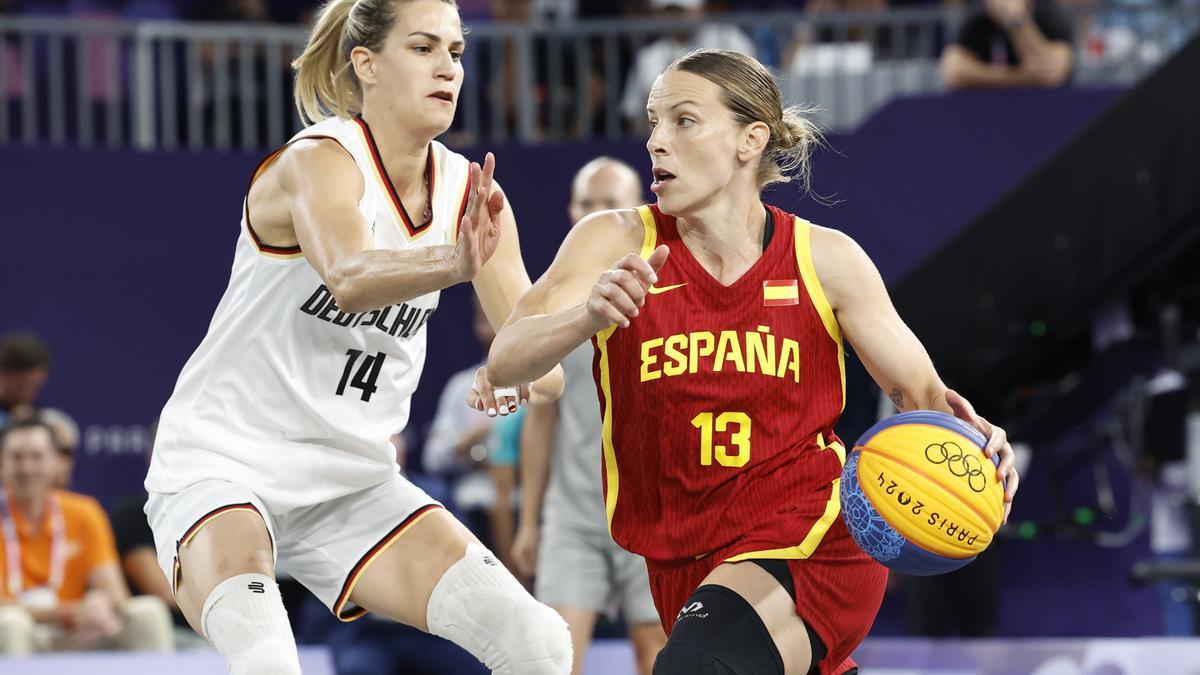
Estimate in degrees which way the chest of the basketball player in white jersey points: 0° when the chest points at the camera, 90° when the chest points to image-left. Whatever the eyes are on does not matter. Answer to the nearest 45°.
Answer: approximately 315°

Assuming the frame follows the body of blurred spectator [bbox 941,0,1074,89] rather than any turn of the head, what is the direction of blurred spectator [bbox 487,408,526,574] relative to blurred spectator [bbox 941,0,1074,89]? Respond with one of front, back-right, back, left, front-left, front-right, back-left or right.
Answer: front-right

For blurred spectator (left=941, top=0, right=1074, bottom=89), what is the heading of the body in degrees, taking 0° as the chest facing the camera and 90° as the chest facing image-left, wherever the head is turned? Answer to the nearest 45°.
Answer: approximately 0°

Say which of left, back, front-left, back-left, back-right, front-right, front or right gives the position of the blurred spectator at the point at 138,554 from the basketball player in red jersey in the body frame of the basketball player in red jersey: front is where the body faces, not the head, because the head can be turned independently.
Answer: back-right

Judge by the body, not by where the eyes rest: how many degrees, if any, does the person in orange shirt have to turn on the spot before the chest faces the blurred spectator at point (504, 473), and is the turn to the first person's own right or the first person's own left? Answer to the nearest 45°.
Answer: approximately 90° to the first person's own left

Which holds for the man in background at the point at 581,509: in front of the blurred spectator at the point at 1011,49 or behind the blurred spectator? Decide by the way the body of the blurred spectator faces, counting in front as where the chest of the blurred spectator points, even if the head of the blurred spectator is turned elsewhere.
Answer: in front

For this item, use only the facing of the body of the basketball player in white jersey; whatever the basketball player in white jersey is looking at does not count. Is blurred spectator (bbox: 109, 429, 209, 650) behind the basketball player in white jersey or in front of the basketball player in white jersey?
behind

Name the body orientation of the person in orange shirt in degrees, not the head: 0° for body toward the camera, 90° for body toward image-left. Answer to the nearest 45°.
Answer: approximately 0°

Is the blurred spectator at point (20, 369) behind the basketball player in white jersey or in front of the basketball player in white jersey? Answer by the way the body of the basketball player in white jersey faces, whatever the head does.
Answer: behind

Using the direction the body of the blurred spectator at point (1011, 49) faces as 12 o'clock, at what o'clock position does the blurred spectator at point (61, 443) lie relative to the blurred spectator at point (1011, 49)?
the blurred spectator at point (61, 443) is roughly at 2 o'clock from the blurred spectator at point (1011, 49).

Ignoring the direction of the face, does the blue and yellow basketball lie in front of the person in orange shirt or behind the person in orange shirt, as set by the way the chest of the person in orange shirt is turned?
in front
